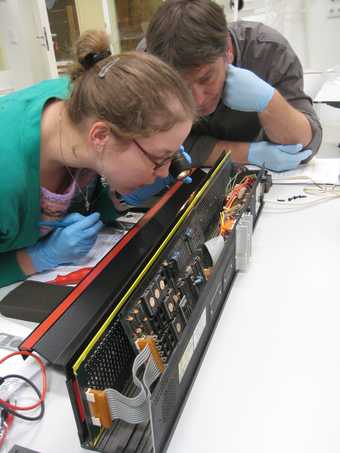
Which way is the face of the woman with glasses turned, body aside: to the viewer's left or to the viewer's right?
to the viewer's right

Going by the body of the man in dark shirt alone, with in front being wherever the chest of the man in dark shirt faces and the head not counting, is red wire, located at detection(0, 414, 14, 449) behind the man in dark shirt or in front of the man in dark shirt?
in front

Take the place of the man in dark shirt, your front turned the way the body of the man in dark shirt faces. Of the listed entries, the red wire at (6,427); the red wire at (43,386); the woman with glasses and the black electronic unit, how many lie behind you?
0

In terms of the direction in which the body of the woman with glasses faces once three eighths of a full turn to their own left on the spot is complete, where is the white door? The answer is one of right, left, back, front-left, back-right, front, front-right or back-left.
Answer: front-right

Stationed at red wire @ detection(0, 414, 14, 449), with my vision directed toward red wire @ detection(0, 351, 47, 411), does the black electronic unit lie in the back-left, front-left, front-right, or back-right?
front-right

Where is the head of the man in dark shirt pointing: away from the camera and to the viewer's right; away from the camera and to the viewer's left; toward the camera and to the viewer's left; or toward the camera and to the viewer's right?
toward the camera and to the viewer's left

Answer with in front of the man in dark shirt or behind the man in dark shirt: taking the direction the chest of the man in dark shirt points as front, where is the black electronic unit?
in front

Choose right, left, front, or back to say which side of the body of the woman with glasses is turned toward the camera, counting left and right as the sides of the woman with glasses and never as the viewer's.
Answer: right

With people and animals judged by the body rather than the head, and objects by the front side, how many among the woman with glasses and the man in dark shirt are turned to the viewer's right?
1

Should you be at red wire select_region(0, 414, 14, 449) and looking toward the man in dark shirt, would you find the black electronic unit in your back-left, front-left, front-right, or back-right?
front-right

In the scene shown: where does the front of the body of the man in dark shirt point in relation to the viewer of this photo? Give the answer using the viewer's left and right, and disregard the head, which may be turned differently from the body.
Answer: facing the viewer and to the left of the viewer

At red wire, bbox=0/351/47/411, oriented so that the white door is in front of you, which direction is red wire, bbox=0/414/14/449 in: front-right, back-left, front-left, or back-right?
back-left
